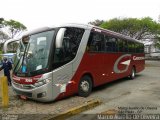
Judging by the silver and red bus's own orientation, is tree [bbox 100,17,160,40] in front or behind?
behind

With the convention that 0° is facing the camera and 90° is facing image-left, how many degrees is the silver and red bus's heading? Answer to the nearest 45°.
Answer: approximately 45°
